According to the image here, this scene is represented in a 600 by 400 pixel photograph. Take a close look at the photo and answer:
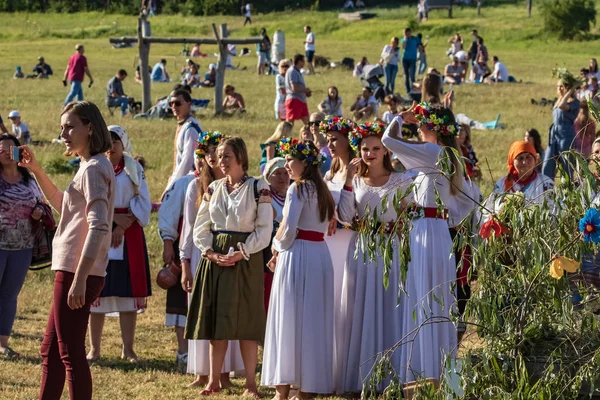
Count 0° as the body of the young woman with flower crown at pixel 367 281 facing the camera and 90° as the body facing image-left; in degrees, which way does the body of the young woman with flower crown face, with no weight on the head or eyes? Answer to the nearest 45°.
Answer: approximately 0°

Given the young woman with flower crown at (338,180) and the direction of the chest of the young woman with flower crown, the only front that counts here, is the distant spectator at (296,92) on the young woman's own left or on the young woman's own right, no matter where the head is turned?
on the young woman's own right

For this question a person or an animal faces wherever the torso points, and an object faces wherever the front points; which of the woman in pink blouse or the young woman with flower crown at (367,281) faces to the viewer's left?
the woman in pink blouse

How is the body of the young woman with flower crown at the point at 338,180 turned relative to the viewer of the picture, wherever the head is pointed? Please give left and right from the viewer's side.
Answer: facing the viewer and to the left of the viewer

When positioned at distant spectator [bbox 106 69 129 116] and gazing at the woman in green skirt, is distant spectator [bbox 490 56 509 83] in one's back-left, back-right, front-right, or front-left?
back-left

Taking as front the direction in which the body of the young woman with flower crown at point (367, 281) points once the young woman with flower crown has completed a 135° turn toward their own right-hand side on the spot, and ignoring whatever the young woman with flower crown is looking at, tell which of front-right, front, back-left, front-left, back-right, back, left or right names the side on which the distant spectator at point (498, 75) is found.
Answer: front-right

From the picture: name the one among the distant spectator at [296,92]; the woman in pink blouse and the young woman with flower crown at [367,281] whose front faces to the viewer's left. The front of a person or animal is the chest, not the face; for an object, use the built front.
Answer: the woman in pink blouse
